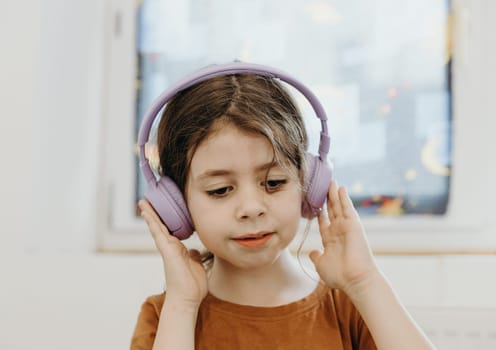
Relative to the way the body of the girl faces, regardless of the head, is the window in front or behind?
behind

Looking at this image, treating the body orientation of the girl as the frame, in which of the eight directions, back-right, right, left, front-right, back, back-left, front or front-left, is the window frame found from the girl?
back-left

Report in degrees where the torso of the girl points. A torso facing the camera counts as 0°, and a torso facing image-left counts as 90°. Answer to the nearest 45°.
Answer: approximately 0°
